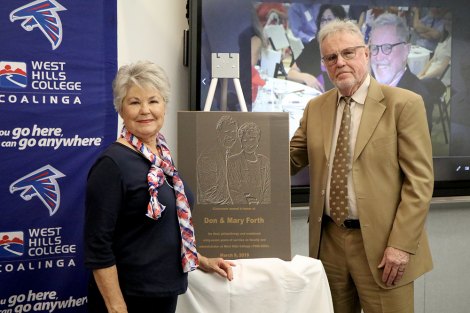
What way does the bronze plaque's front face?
toward the camera

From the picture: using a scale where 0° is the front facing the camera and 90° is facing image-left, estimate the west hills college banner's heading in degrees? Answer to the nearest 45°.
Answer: approximately 0°

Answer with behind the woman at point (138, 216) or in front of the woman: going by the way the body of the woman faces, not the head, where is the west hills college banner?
behind

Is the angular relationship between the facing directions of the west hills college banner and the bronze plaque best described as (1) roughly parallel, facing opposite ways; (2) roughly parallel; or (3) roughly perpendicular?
roughly parallel

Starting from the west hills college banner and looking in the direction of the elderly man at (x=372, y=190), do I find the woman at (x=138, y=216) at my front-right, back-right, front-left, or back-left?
front-right

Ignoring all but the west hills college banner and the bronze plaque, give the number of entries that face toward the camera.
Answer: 2

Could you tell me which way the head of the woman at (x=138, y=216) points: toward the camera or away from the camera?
toward the camera

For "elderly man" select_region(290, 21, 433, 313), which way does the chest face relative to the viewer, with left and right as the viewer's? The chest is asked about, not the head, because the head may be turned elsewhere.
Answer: facing the viewer and to the left of the viewer

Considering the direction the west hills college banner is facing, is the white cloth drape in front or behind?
in front

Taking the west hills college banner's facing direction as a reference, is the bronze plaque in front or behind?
in front
